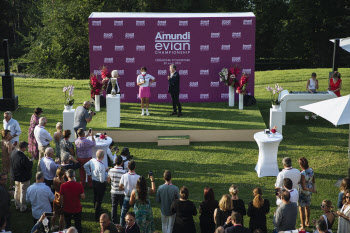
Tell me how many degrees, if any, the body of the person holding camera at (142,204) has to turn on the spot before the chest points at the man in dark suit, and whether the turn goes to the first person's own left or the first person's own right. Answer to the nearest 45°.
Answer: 0° — they already face them

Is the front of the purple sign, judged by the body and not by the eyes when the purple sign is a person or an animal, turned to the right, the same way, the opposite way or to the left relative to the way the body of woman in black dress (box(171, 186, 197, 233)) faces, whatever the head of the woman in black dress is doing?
the opposite way

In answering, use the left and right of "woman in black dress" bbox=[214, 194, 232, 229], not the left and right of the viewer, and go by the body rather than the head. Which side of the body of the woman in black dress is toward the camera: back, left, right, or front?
back

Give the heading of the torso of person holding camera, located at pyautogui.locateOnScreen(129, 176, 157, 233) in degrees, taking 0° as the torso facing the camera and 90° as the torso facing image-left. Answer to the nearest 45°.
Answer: approximately 180°

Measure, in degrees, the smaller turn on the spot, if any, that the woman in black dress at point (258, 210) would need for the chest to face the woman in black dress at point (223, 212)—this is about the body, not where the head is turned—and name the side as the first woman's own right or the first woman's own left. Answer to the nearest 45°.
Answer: approximately 135° to the first woman's own left

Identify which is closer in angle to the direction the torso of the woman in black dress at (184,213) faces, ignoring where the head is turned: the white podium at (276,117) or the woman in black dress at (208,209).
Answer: the white podium

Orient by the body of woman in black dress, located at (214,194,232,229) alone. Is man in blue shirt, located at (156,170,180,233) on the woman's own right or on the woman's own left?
on the woman's own left

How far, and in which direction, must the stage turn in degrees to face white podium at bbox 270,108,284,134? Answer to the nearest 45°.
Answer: approximately 90° to its left

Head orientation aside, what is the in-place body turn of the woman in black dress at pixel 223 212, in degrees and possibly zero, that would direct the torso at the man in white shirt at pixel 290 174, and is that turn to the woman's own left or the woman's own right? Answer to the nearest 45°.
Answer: approximately 45° to the woman's own right

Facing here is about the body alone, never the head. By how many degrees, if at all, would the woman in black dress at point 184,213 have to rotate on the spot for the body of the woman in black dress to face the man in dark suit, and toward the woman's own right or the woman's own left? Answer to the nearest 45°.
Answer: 0° — they already face them

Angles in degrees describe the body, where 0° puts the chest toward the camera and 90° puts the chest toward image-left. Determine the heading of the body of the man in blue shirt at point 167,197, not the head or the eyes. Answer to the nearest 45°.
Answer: approximately 180°

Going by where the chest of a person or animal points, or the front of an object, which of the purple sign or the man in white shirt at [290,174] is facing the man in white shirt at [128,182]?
the purple sign

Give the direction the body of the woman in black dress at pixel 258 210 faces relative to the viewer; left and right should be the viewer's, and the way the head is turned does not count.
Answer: facing away from the viewer
